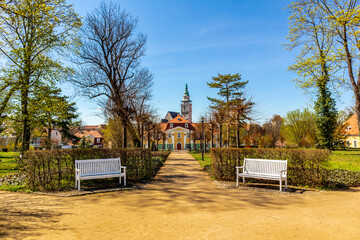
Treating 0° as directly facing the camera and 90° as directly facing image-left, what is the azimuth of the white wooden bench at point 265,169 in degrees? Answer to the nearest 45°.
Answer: approximately 45°

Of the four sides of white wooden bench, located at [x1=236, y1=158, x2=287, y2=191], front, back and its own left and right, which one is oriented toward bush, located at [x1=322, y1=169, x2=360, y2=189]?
left

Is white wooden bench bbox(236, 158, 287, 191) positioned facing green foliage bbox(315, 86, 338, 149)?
no

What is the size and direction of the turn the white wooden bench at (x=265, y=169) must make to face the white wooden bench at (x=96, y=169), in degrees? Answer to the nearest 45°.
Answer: approximately 45° to its right

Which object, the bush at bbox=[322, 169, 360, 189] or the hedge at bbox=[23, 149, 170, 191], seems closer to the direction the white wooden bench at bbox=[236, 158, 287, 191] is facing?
the hedge

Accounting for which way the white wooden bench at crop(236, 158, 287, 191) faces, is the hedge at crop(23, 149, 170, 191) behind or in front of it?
in front

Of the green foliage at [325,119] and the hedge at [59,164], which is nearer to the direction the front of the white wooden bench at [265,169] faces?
the hedge
